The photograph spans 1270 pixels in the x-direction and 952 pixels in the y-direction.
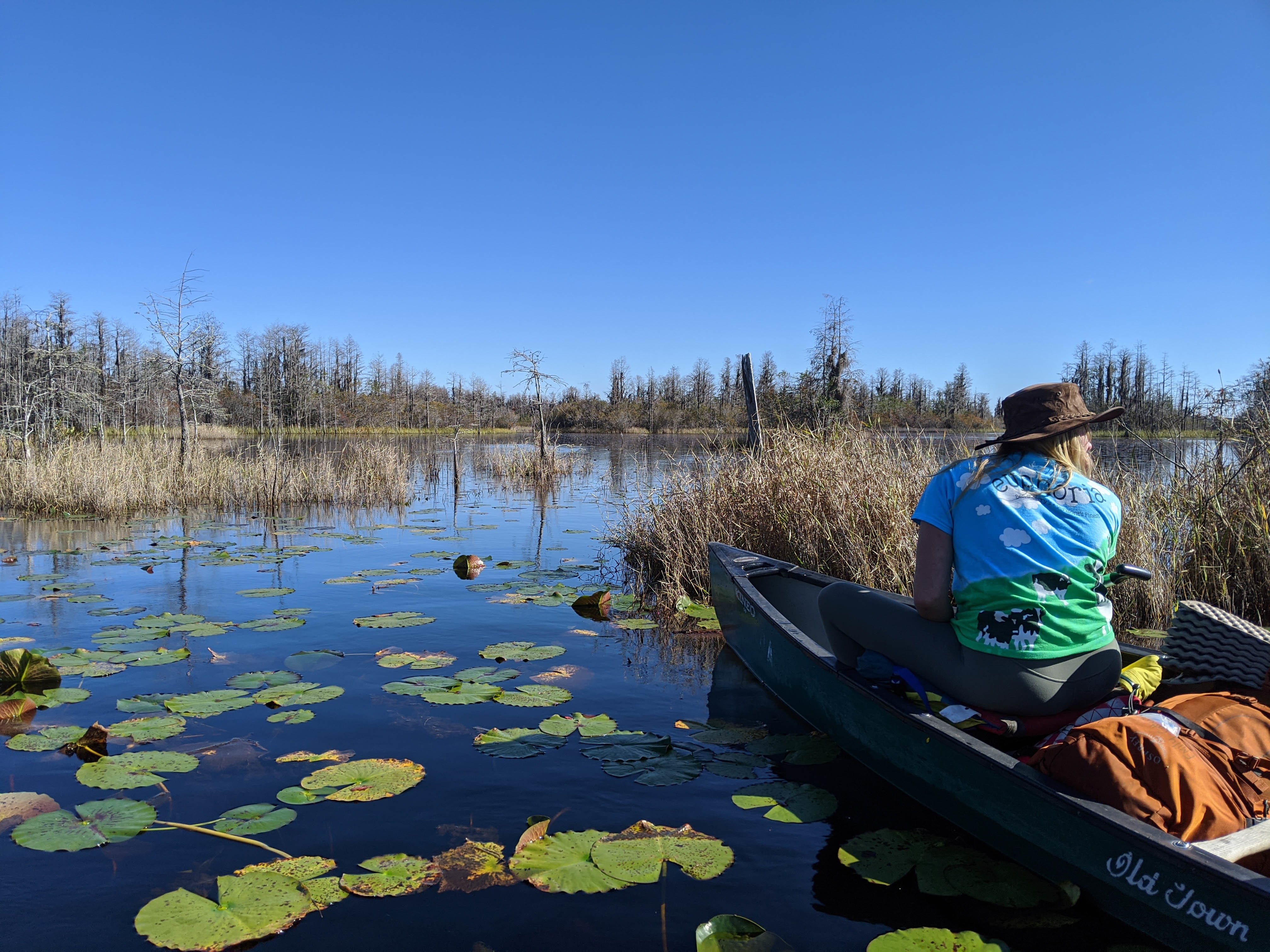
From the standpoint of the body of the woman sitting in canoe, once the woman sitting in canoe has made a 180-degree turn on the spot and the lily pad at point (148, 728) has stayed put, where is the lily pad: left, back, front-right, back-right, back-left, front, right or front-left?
back-right

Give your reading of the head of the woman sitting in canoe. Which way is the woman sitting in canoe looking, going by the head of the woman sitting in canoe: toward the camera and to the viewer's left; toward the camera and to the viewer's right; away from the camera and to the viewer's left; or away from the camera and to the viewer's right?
away from the camera and to the viewer's right

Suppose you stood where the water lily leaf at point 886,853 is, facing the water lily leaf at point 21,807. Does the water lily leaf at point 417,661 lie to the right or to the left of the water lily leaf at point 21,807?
right

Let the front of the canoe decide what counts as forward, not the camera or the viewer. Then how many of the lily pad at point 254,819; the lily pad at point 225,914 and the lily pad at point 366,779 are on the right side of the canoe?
0

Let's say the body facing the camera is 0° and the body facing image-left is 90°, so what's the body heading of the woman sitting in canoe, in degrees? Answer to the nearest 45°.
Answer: approximately 135°

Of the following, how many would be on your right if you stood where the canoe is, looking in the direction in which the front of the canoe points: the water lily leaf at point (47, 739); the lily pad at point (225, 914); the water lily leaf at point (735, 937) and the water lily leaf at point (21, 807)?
0

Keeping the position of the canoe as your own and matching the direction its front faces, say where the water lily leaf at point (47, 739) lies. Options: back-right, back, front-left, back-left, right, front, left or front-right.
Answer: front-left
